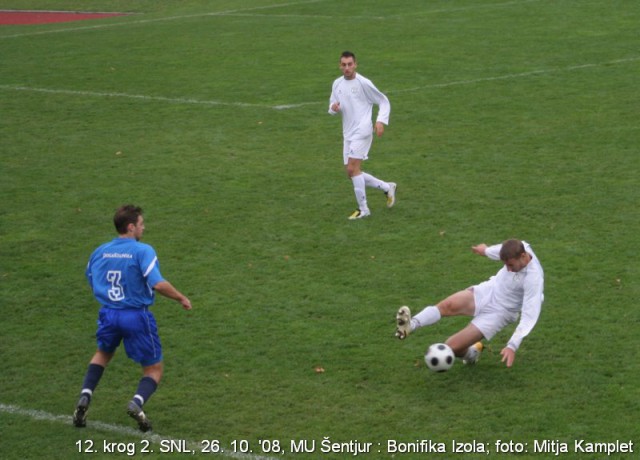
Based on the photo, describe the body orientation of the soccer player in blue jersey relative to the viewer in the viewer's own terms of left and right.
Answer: facing away from the viewer and to the right of the viewer

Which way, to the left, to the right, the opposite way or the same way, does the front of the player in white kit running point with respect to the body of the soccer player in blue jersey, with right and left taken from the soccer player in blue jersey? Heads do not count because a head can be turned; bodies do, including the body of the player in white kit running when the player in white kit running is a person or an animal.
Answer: the opposite way

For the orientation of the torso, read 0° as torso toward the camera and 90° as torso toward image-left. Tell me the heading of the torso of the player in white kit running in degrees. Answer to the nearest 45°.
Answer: approximately 45°

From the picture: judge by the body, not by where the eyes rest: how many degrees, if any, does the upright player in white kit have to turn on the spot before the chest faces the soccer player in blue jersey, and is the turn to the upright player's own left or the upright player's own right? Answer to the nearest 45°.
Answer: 0° — they already face them

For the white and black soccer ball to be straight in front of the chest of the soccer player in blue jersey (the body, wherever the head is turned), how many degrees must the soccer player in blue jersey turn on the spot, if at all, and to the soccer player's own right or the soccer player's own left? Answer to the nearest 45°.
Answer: approximately 45° to the soccer player's own right

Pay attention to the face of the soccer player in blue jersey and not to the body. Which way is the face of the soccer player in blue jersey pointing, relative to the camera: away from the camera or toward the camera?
away from the camera
